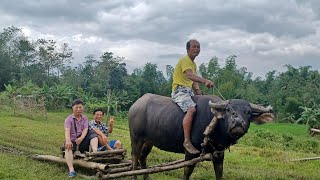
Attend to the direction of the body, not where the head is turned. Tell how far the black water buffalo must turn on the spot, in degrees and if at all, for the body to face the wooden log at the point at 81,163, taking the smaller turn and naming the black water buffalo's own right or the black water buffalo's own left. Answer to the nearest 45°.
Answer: approximately 135° to the black water buffalo's own right

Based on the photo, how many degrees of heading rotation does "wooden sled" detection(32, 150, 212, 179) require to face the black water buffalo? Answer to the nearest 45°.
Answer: approximately 45° to its right

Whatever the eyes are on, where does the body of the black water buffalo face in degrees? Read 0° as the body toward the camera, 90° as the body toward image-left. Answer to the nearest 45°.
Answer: approximately 315°

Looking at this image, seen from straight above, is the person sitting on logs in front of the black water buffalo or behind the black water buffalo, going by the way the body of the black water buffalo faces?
behind

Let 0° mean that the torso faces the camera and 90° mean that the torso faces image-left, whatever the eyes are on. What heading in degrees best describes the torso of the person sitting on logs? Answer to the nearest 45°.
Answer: approximately 315°

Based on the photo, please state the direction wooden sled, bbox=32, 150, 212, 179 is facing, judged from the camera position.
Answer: facing to the right of the viewer
